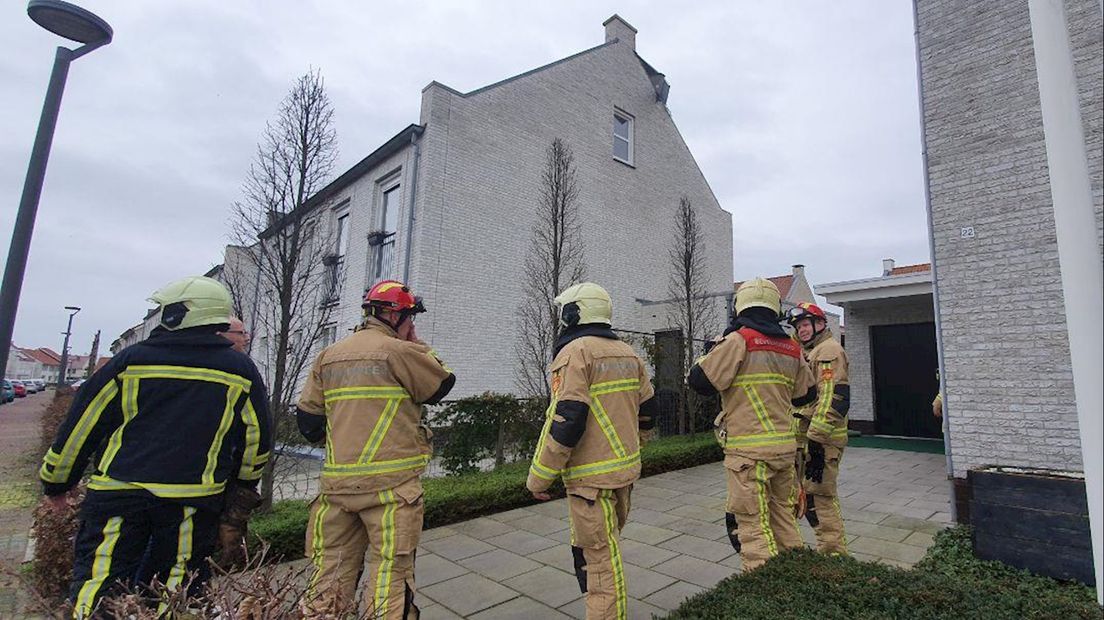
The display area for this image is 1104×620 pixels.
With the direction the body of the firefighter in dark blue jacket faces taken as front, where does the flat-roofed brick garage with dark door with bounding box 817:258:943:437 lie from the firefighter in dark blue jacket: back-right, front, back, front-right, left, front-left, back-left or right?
right

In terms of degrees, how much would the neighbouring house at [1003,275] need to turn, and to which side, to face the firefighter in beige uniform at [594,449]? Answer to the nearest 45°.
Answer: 0° — it already faces them

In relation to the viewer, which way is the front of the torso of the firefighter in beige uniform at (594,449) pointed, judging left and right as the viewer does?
facing away from the viewer and to the left of the viewer

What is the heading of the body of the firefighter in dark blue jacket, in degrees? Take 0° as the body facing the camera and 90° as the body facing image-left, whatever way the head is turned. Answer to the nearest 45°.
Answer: approximately 180°

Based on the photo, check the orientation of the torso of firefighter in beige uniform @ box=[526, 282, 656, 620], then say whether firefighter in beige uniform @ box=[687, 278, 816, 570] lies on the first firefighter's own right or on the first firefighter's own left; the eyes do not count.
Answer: on the first firefighter's own right

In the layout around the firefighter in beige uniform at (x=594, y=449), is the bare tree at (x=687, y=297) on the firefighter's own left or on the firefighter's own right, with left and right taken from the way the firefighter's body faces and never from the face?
on the firefighter's own right

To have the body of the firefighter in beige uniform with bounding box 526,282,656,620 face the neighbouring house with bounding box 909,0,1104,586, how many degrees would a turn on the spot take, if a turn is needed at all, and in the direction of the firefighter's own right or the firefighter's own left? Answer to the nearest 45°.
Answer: approximately 90° to the firefighter's own right

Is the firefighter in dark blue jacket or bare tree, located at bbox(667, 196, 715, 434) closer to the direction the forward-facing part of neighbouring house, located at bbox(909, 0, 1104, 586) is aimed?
the firefighter in dark blue jacket

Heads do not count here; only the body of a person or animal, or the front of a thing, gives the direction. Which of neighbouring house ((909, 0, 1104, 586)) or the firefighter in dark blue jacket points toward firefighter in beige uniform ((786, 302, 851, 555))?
the neighbouring house

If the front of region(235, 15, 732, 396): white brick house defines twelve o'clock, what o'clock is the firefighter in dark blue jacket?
The firefighter in dark blue jacket is roughly at 11 o'clock from the white brick house.

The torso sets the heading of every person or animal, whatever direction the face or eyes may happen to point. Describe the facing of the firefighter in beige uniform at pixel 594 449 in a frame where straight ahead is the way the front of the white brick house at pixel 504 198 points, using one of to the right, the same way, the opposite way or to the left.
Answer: to the right

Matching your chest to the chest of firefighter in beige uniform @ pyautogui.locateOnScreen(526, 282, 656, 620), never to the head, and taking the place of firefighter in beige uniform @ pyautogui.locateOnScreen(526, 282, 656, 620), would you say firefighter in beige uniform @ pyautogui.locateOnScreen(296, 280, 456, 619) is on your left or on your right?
on your left

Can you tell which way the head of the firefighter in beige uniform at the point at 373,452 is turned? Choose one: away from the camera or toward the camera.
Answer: away from the camera

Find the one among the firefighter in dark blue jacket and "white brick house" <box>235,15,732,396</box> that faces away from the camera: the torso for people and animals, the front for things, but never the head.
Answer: the firefighter in dark blue jacket

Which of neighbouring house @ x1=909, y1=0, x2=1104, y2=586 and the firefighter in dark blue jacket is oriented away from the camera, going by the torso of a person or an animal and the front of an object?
the firefighter in dark blue jacket
